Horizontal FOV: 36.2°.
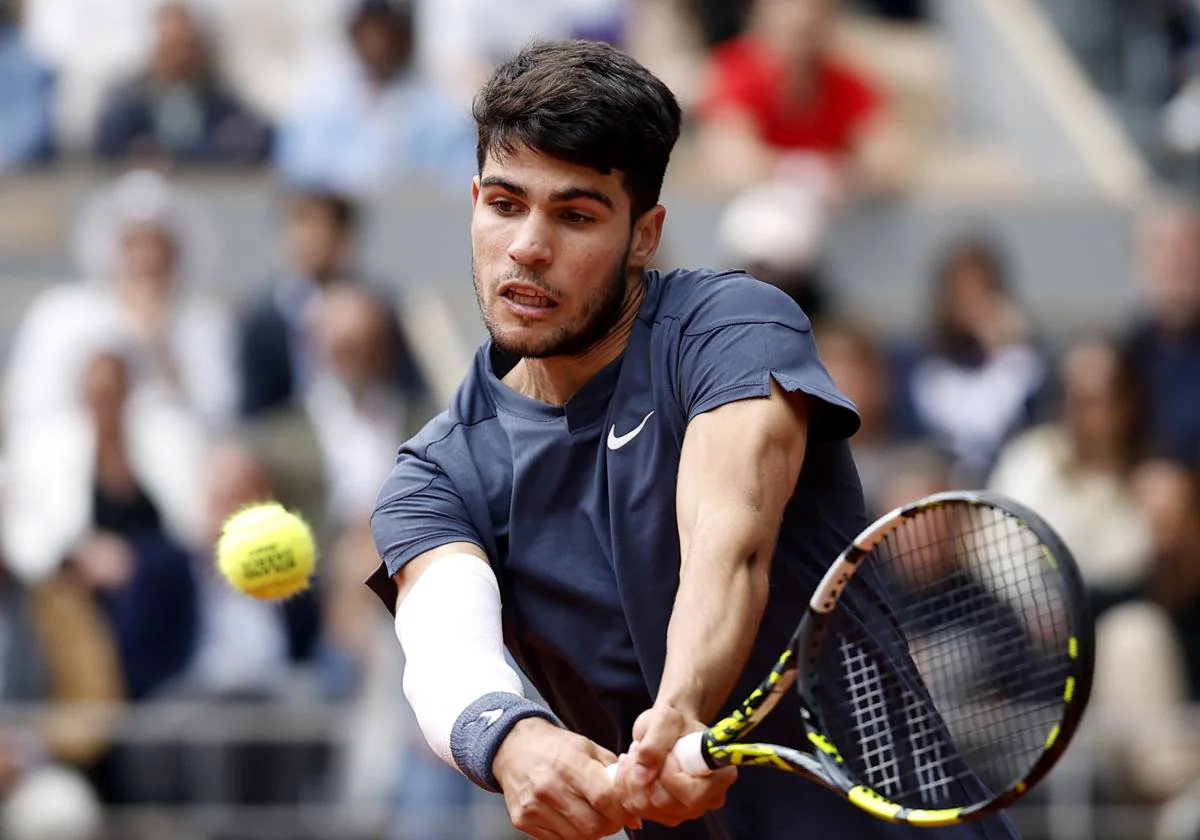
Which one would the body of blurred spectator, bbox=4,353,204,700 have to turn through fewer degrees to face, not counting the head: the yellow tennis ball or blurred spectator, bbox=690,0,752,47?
the yellow tennis ball

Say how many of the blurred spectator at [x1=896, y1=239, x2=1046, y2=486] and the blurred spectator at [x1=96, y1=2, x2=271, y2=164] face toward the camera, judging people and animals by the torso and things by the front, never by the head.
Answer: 2

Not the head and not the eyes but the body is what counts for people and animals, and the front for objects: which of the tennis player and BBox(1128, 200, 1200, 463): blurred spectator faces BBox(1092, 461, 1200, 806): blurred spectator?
BBox(1128, 200, 1200, 463): blurred spectator

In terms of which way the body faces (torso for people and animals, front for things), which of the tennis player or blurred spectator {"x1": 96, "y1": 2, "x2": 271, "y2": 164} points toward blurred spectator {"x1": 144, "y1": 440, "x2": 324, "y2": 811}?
blurred spectator {"x1": 96, "y1": 2, "x2": 271, "y2": 164}

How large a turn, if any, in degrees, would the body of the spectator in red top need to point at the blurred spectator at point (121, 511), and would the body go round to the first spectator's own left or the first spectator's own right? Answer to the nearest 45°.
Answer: approximately 45° to the first spectator's own right

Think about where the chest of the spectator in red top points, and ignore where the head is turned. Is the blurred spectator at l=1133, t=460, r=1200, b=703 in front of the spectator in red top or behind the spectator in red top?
in front

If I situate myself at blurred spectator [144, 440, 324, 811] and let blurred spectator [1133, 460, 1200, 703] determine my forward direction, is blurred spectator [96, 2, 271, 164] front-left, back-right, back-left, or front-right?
back-left

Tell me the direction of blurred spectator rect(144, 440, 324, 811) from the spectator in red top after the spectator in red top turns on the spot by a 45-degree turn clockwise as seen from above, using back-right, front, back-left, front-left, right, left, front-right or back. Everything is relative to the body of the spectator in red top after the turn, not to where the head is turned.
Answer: front

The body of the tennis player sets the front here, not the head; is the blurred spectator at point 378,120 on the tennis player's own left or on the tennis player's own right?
on the tennis player's own right

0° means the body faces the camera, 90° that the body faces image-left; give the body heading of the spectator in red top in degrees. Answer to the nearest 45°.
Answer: approximately 0°
